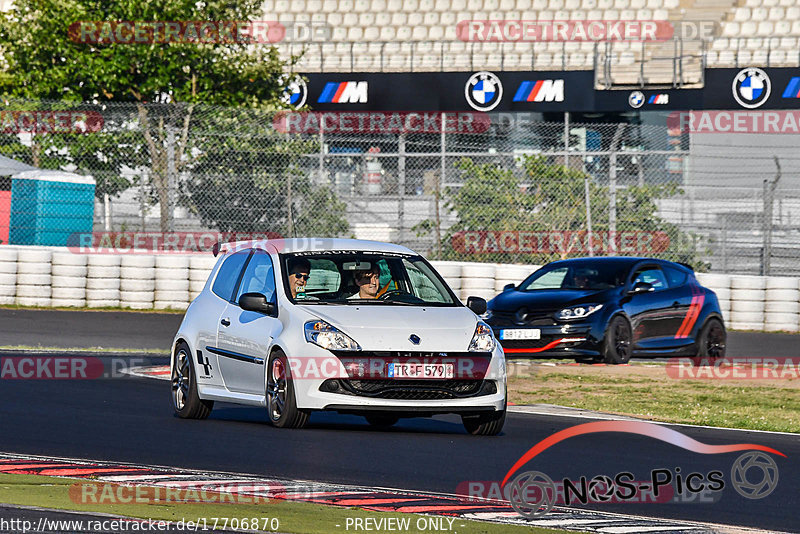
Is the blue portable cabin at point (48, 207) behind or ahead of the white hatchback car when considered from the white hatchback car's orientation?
behind

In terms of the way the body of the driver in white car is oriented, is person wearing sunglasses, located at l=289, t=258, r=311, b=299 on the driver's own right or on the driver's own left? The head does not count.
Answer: on the driver's own right

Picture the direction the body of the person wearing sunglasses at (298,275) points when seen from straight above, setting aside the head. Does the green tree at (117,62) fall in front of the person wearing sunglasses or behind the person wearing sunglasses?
behind

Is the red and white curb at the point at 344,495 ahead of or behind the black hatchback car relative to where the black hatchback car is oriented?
ahead

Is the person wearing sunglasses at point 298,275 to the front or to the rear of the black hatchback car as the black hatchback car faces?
to the front

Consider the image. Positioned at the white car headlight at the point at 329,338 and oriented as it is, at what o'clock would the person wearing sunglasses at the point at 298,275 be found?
The person wearing sunglasses is roughly at 7 o'clock from the white car headlight.

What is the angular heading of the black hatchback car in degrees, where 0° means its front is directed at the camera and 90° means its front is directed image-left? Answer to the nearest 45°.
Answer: approximately 45°

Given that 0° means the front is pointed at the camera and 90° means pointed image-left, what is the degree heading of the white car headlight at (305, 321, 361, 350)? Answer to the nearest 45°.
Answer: approximately 315°
